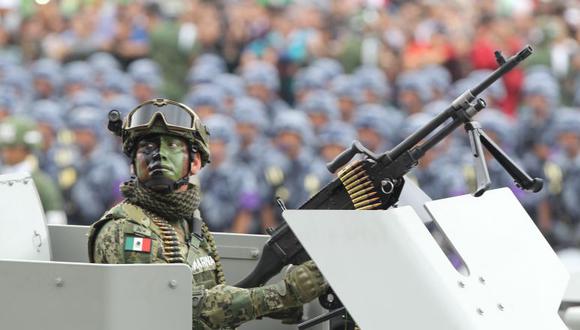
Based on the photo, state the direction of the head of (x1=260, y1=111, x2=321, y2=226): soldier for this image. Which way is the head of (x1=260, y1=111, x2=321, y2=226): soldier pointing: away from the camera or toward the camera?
toward the camera

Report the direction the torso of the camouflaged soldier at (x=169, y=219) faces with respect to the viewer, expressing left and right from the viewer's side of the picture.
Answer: facing the viewer and to the right of the viewer

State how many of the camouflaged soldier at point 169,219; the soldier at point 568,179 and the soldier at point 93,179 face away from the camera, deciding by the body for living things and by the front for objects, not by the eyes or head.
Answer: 0

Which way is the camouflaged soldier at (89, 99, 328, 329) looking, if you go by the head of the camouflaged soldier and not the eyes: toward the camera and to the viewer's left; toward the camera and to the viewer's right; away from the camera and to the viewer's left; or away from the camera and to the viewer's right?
toward the camera and to the viewer's left

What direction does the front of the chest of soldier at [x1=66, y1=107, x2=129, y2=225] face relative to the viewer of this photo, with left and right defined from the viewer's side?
facing the viewer and to the left of the viewer

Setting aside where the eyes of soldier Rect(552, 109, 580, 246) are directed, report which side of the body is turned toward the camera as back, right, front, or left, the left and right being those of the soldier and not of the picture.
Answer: front

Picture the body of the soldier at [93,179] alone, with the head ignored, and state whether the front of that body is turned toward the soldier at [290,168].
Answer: no

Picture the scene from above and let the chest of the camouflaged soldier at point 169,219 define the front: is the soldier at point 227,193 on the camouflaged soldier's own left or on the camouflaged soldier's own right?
on the camouflaged soldier's own left

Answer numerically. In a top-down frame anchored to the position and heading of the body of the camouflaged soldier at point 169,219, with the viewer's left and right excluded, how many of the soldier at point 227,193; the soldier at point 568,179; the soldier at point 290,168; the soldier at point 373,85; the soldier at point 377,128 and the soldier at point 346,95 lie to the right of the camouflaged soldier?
0
